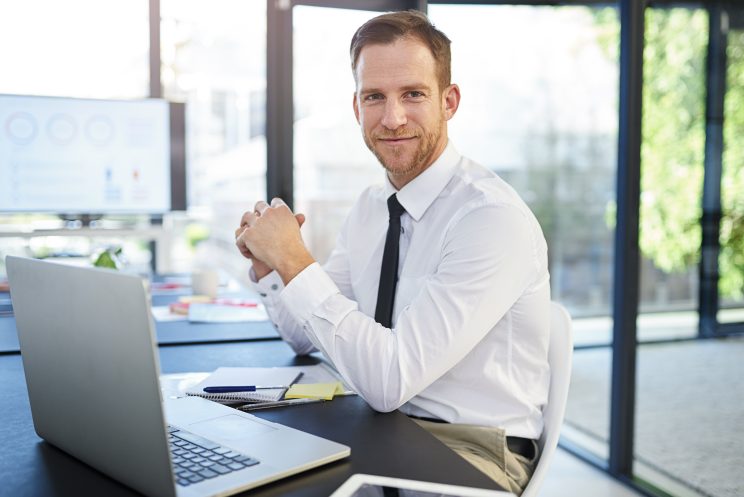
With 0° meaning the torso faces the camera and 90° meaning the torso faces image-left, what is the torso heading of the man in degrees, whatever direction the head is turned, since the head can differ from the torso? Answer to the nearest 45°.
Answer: approximately 45°

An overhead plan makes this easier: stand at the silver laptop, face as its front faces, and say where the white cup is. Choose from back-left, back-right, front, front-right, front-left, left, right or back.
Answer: front-left

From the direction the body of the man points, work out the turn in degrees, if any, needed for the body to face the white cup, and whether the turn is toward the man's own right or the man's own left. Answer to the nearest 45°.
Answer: approximately 90° to the man's own right

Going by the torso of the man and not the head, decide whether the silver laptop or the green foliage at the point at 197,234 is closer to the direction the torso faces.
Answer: the silver laptop

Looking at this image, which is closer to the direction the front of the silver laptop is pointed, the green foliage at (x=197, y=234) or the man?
the man

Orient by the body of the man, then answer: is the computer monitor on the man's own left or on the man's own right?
on the man's own right

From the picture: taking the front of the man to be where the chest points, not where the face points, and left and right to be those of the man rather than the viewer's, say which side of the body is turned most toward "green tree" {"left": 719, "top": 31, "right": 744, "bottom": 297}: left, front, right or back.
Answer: back

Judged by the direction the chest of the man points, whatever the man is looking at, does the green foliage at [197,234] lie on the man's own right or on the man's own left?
on the man's own right

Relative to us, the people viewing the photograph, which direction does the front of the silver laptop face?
facing away from the viewer and to the right of the viewer
